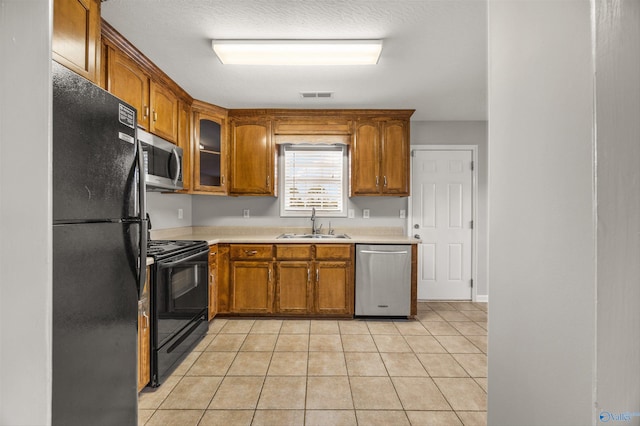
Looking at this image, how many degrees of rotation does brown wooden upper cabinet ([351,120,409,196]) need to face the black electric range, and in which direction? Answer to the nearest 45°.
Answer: approximately 45° to its right

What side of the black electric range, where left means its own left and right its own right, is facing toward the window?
left

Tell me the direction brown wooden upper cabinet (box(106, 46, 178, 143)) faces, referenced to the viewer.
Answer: facing the viewer and to the right of the viewer

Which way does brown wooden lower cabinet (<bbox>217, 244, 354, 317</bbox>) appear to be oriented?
toward the camera

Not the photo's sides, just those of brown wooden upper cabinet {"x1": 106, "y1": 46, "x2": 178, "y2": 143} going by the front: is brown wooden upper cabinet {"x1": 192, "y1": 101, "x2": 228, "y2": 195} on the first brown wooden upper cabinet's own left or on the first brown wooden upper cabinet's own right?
on the first brown wooden upper cabinet's own left

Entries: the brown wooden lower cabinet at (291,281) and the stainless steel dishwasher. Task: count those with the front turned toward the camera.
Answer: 2

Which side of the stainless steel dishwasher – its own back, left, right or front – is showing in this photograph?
front

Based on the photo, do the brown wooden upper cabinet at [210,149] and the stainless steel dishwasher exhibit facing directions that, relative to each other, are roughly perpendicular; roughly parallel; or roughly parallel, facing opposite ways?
roughly perpendicular

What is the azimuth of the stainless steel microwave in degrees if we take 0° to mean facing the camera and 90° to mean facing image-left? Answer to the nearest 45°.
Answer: approximately 315°

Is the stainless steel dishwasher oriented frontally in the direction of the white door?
no

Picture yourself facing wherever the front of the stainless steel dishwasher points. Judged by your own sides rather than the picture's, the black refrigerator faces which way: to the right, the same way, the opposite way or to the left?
to the left

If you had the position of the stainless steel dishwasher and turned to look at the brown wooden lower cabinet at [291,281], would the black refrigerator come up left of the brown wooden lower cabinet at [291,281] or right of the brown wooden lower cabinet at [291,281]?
left

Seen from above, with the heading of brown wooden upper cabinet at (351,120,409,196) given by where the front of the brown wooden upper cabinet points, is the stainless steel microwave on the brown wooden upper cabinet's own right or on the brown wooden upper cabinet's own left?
on the brown wooden upper cabinet's own right

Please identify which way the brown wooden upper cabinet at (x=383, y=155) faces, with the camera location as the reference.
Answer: facing the viewer

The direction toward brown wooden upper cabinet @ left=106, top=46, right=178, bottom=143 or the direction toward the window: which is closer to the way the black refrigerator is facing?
the window

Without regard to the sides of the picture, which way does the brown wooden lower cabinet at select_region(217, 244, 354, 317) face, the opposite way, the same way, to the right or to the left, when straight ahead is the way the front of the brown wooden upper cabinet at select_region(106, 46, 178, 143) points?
to the right
